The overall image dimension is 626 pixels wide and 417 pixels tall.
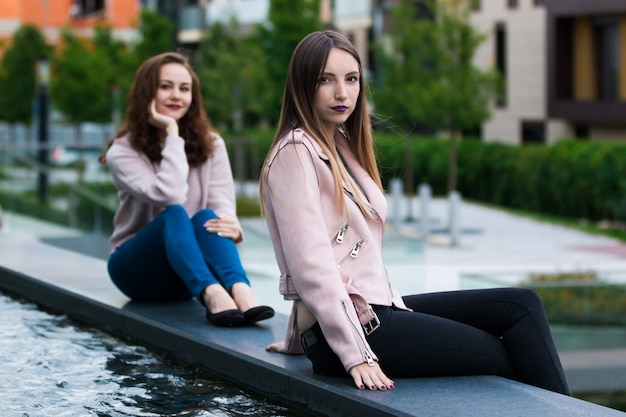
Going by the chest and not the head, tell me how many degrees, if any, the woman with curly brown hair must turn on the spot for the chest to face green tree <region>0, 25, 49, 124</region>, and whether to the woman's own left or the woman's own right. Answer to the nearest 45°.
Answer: approximately 135° to the woman's own left

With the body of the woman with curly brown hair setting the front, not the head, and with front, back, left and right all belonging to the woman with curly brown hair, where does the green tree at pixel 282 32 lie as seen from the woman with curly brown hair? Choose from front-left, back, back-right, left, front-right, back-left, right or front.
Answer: back-left

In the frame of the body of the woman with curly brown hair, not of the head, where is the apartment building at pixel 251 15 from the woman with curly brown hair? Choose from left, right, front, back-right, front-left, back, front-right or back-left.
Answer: back-left

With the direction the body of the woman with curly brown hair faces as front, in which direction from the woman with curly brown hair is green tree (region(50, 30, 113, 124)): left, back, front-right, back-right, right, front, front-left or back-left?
back-left

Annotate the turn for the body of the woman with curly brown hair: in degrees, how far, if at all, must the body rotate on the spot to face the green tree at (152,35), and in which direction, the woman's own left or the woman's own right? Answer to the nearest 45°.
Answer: approximately 135° to the woman's own left

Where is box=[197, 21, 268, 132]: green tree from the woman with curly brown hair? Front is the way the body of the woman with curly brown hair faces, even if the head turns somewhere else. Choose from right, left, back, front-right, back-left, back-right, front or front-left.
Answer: back-left

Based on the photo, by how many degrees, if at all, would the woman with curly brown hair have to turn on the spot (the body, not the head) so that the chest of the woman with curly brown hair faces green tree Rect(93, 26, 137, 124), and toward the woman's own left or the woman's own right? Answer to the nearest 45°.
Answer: approximately 135° to the woman's own left

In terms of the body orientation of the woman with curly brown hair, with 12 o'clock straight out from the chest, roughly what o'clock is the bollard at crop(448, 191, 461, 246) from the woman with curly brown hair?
The bollard is roughly at 8 o'clock from the woman with curly brown hair.

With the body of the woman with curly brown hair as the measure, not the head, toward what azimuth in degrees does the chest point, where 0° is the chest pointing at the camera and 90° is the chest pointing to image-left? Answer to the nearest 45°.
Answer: approximately 315°
